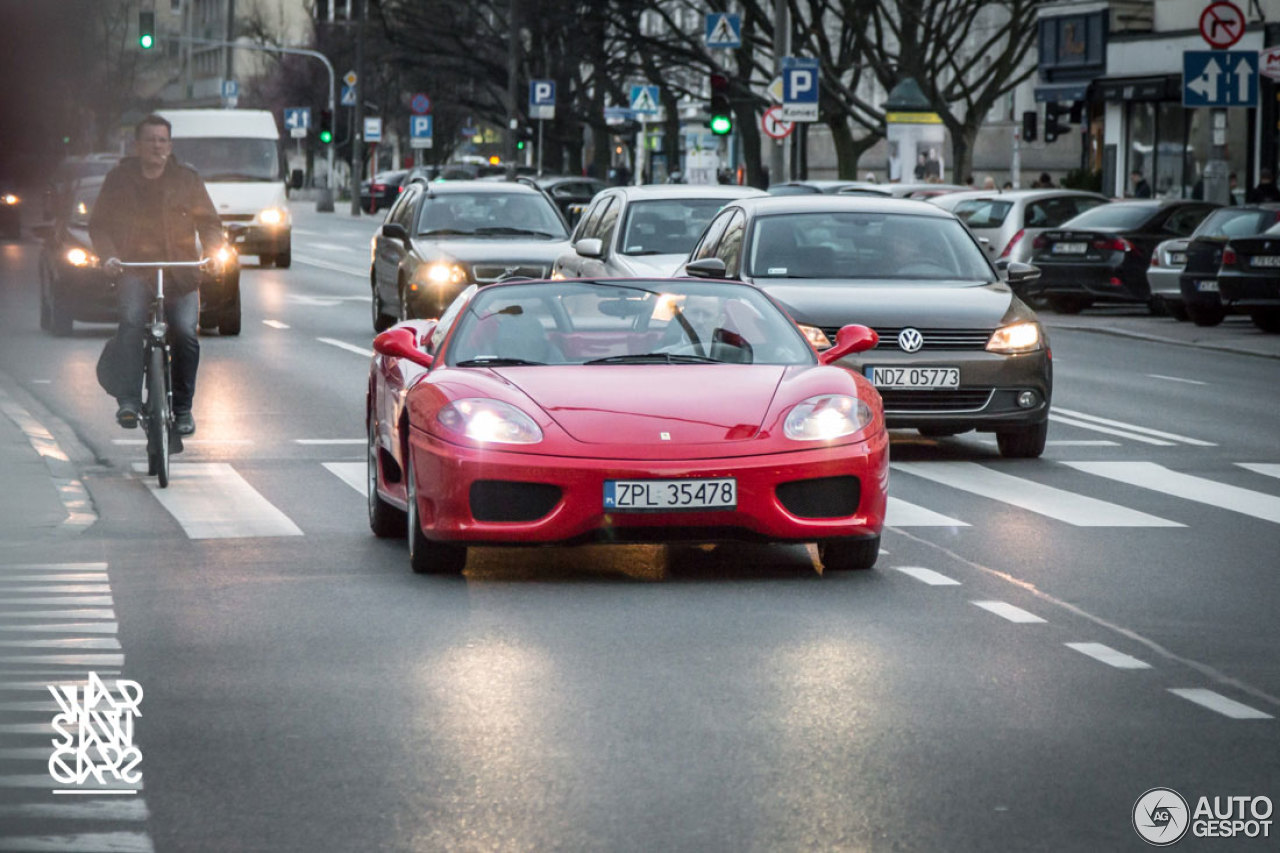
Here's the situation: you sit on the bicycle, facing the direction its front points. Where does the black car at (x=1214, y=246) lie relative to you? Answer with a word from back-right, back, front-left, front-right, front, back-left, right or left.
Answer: back-left

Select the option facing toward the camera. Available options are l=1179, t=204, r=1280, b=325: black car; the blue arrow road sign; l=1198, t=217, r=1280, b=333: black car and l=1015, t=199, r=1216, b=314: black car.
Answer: the blue arrow road sign

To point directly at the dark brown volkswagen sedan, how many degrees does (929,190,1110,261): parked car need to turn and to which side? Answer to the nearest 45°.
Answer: approximately 135° to its right

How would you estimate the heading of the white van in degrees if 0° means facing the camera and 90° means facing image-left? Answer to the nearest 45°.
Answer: approximately 0°

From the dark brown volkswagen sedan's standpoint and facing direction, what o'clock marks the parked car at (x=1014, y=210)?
The parked car is roughly at 6 o'clock from the dark brown volkswagen sedan.

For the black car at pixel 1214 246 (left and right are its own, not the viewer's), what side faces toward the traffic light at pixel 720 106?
left

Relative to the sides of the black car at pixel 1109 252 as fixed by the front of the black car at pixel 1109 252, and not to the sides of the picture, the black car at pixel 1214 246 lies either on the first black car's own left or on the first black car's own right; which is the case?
on the first black car's own right

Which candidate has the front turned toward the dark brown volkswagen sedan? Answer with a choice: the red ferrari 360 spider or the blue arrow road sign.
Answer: the blue arrow road sign

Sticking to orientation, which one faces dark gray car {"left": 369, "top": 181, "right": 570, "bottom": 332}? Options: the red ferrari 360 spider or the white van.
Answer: the white van

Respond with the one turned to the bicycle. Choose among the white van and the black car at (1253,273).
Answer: the white van
